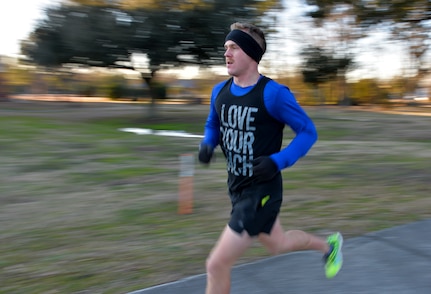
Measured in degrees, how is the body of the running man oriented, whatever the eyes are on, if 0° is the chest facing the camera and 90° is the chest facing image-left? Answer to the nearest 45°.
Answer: approximately 45°

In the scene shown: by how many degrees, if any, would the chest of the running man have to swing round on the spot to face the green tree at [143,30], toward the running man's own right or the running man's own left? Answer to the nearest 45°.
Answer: approximately 135° to the running man's own right

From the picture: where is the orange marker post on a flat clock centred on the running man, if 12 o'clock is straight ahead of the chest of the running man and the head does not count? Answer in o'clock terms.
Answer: The orange marker post is roughly at 4 o'clock from the running man.

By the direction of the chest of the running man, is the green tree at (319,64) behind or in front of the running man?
behind
